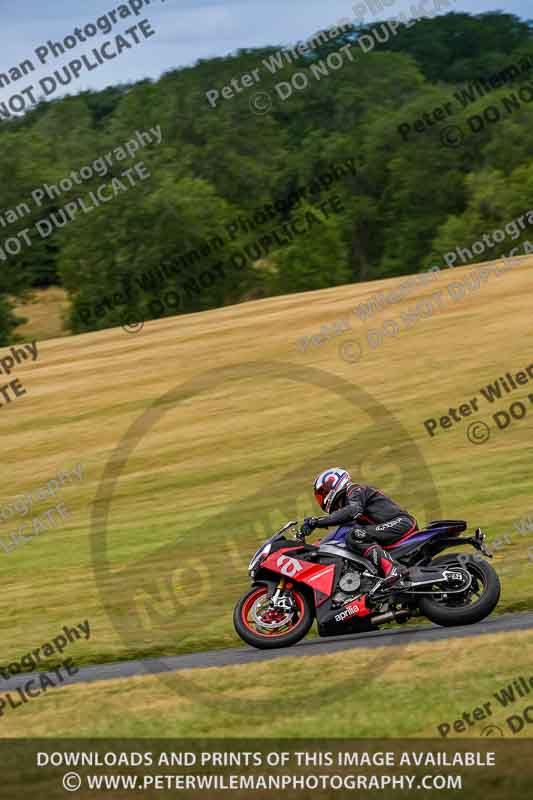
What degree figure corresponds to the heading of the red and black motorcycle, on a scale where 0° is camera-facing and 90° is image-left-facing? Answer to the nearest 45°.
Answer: approximately 90°

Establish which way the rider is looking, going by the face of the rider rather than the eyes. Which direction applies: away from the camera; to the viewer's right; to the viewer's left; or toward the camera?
to the viewer's left

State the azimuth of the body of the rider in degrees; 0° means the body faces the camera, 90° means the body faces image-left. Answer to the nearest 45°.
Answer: approximately 90°
